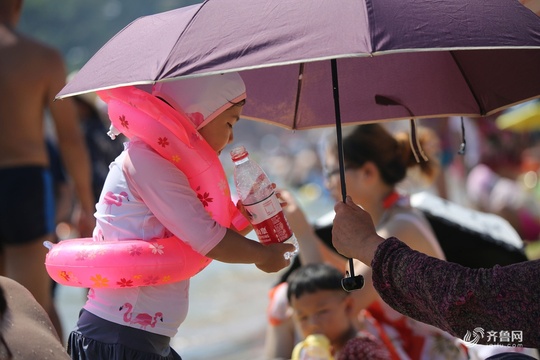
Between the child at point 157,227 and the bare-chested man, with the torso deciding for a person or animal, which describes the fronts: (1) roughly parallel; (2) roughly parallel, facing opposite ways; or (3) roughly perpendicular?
roughly perpendicular

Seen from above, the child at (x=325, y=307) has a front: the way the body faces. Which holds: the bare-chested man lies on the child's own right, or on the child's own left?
on the child's own right

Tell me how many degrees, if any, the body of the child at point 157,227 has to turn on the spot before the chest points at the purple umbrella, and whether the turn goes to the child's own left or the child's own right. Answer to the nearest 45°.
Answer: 0° — they already face it

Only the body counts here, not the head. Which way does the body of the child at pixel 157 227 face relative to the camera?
to the viewer's right

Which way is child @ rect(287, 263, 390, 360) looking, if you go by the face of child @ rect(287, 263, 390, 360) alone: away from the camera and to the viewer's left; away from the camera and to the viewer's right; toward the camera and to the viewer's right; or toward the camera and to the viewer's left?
toward the camera and to the viewer's left

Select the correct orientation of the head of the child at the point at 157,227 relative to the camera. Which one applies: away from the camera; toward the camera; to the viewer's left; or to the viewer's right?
to the viewer's right

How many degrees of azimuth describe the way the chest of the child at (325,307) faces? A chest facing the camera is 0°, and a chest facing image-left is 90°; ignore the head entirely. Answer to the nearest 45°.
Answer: approximately 45°
